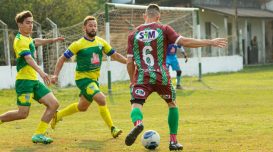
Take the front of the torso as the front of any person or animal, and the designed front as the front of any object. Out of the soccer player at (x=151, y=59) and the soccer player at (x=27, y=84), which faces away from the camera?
the soccer player at (x=151, y=59)

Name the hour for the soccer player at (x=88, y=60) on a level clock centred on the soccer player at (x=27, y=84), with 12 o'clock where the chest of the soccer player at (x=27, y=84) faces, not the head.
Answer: the soccer player at (x=88, y=60) is roughly at 11 o'clock from the soccer player at (x=27, y=84).

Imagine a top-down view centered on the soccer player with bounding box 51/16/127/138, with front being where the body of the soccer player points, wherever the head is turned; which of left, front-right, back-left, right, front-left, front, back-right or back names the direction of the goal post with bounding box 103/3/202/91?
back-left

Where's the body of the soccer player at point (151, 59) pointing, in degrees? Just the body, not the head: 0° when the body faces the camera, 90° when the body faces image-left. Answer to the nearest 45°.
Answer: approximately 180°

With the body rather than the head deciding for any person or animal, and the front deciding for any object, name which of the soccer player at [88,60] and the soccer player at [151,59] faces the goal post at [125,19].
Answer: the soccer player at [151,59]

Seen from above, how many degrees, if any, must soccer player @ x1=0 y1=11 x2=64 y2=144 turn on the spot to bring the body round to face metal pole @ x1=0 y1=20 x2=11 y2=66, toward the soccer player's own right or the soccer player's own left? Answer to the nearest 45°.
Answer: approximately 90° to the soccer player's own left

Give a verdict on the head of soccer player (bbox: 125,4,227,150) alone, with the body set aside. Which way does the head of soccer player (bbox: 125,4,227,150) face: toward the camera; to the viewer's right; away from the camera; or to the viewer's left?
away from the camera

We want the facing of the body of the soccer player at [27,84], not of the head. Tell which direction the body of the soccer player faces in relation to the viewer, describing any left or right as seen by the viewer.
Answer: facing to the right of the viewer

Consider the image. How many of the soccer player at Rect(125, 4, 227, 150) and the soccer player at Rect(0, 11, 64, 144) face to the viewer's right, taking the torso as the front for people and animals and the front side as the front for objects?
1

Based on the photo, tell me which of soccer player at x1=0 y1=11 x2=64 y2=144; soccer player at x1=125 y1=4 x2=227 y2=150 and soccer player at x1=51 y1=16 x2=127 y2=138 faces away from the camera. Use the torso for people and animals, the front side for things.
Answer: soccer player at x1=125 y1=4 x2=227 y2=150
